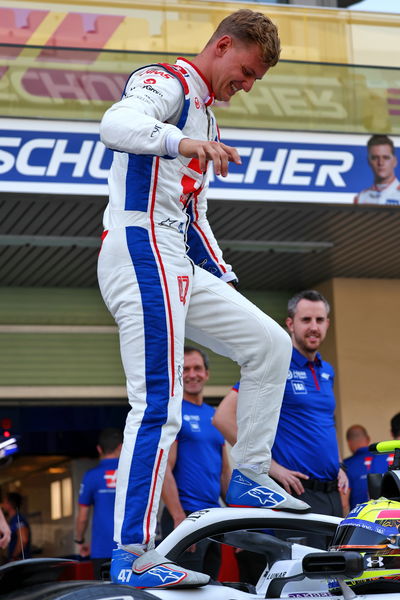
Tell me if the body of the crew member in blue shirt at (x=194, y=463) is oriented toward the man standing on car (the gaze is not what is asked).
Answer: yes

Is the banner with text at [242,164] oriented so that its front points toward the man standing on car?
yes

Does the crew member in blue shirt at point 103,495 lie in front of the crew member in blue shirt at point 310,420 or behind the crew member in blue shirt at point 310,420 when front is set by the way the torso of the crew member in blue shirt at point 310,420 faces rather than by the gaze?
behind

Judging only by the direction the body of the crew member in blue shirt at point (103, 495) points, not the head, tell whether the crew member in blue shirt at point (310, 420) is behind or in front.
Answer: behind

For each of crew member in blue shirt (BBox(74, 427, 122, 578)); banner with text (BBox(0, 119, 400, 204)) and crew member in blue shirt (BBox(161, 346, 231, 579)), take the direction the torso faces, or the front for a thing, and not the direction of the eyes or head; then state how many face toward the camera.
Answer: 2

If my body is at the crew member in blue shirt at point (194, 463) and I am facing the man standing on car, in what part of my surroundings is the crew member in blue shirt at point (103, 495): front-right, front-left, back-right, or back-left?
back-right

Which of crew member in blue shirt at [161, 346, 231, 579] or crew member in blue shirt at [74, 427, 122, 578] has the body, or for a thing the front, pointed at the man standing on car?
crew member in blue shirt at [161, 346, 231, 579]
